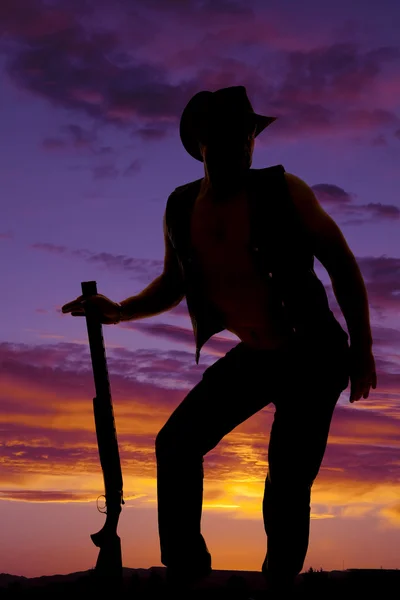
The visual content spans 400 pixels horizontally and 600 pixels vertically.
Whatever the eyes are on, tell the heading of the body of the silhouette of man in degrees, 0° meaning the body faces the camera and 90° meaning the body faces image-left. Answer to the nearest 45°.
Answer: approximately 45°
